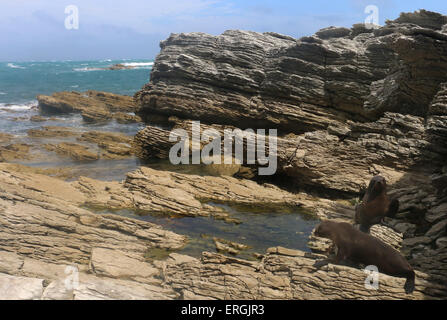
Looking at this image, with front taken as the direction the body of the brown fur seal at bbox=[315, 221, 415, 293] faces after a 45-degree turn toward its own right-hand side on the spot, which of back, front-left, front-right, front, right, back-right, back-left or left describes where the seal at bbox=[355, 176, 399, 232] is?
front-right

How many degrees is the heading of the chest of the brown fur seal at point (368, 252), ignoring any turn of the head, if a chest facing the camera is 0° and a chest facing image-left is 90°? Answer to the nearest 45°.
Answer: approximately 90°
